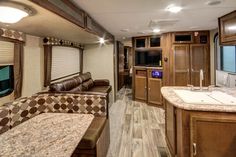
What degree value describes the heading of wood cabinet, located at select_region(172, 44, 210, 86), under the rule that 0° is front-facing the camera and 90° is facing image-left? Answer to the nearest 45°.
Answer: approximately 0°

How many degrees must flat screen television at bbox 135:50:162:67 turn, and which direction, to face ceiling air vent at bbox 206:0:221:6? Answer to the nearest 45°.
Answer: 0° — it already faces it

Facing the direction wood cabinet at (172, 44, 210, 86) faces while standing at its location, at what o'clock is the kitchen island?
The kitchen island is roughly at 12 o'clock from the wood cabinet.

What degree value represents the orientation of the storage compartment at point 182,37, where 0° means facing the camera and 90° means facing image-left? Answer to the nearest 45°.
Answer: approximately 0°
